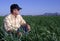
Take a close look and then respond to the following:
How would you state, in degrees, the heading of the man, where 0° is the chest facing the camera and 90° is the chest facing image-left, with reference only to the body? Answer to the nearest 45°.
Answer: approximately 315°
